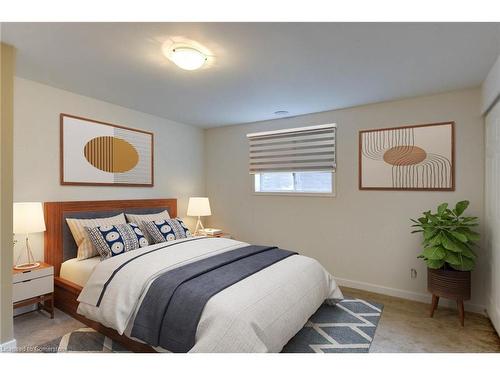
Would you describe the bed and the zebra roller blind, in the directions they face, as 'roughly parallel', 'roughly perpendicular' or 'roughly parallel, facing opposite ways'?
roughly perpendicular

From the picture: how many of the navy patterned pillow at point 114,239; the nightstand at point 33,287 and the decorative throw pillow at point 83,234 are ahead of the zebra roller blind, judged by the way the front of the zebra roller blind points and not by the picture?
3

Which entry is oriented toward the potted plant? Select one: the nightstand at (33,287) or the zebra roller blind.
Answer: the nightstand

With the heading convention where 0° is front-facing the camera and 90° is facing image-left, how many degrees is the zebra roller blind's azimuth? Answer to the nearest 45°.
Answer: approximately 45°

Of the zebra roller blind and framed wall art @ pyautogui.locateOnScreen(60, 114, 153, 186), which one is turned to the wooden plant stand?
the framed wall art

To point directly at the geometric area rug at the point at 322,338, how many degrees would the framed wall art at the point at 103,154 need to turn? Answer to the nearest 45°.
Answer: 0° — it already faces it

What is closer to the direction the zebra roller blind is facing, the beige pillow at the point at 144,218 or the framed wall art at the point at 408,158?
the beige pillow

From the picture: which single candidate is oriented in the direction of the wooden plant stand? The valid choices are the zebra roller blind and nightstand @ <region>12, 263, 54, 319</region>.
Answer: the nightstand
